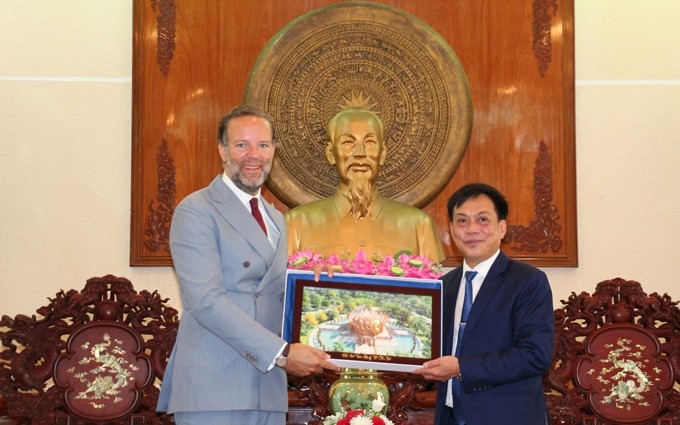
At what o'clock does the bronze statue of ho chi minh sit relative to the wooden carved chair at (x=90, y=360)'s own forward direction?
The bronze statue of ho chi minh is roughly at 9 o'clock from the wooden carved chair.

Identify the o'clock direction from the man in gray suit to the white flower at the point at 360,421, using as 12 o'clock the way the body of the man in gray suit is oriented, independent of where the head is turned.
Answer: The white flower is roughly at 10 o'clock from the man in gray suit.

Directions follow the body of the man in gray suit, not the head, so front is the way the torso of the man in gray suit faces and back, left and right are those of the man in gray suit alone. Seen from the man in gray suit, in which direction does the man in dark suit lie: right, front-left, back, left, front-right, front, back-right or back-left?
front-left

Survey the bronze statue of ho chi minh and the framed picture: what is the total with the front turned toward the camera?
2

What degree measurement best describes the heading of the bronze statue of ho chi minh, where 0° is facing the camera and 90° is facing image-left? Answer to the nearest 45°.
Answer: approximately 0°

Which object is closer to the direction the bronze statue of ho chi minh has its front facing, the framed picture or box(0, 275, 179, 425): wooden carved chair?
the framed picture
